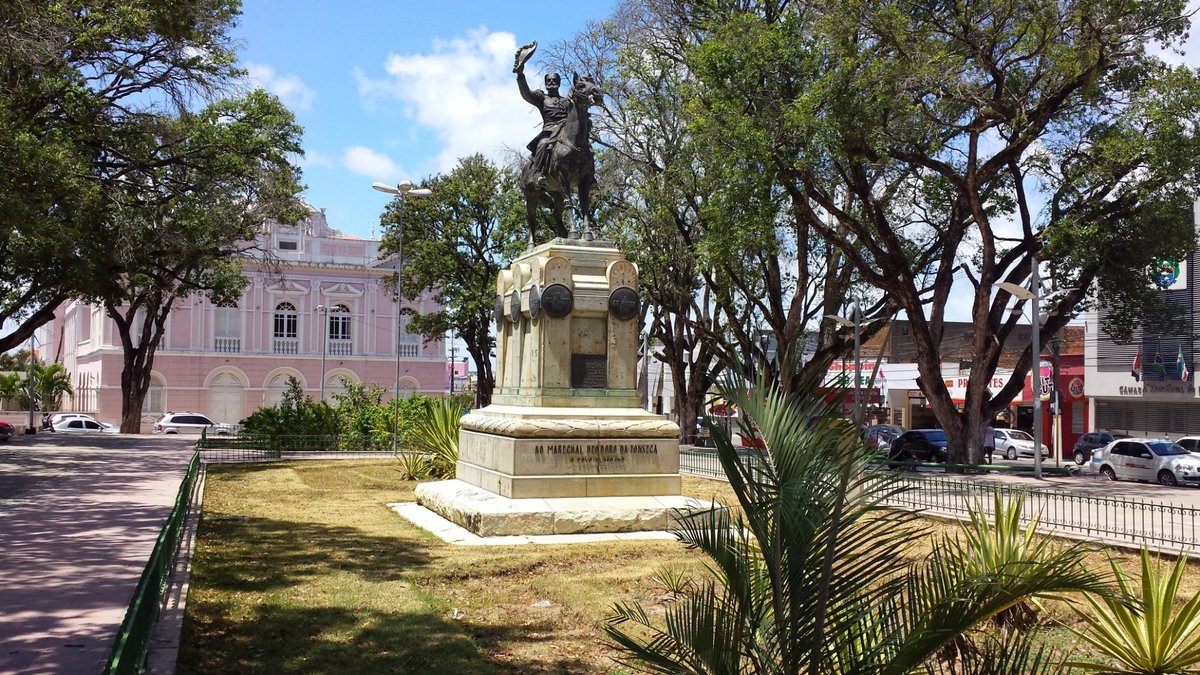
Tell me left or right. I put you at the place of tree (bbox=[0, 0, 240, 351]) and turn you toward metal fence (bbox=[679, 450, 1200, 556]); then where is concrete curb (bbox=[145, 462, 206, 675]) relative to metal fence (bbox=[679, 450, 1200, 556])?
right

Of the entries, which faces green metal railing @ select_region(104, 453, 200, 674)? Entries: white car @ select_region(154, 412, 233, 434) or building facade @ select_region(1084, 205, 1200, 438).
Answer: the building facade

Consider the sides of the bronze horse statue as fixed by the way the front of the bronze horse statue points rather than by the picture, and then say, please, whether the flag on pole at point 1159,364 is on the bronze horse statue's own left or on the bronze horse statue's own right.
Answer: on the bronze horse statue's own left

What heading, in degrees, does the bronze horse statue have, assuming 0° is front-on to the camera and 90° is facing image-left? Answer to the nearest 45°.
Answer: approximately 315°

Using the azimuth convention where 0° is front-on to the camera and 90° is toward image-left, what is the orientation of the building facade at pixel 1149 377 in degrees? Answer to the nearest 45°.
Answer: approximately 0°

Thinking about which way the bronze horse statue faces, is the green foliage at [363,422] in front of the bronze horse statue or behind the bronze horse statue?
behind
